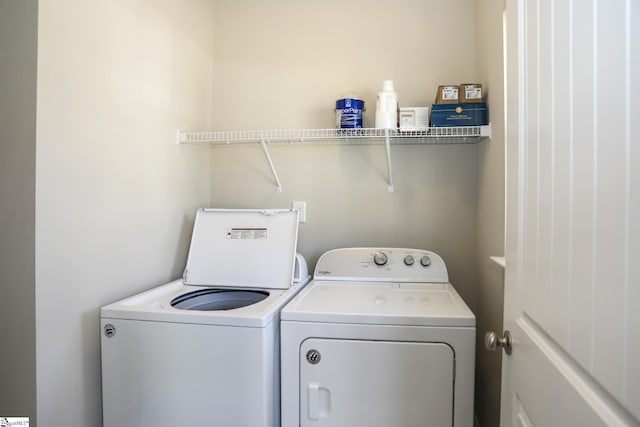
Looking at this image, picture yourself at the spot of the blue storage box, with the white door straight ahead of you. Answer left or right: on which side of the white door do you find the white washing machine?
right

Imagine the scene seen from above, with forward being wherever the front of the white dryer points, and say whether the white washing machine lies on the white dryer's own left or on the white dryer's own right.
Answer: on the white dryer's own right

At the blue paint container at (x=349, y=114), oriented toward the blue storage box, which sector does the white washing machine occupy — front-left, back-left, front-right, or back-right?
back-right

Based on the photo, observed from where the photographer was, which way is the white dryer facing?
facing the viewer

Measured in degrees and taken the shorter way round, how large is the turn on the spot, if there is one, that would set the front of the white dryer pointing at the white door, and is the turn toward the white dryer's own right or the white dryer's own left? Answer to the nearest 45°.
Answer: approximately 45° to the white dryer's own left
